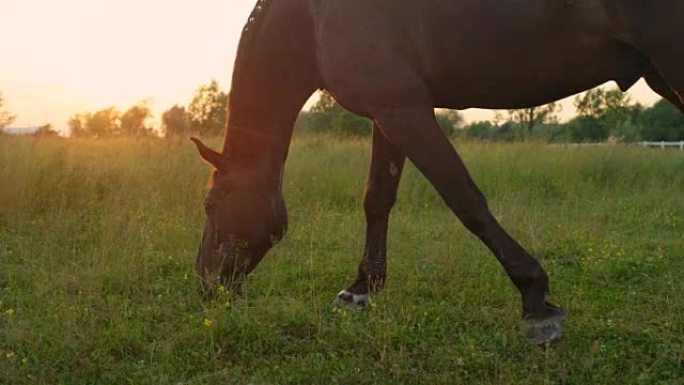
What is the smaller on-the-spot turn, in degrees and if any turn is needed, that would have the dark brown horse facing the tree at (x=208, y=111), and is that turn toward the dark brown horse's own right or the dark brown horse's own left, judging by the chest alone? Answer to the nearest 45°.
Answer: approximately 45° to the dark brown horse's own right

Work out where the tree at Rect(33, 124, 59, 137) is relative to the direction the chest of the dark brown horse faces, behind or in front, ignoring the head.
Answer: in front

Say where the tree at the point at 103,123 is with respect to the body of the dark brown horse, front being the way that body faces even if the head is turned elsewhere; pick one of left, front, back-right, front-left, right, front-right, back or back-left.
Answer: front-right

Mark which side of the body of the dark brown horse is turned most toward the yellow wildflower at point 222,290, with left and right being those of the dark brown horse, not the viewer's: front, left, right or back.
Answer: front

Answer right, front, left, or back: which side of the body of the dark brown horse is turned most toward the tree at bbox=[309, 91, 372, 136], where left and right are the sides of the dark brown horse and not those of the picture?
right

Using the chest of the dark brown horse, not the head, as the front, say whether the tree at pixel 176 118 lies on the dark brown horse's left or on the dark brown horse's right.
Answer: on the dark brown horse's right

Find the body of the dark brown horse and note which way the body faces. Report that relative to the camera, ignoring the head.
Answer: to the viewer's left

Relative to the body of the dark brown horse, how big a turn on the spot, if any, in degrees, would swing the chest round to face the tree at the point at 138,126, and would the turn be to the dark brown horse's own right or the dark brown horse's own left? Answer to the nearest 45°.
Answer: approximately 45° to the dark brown horse's own right
